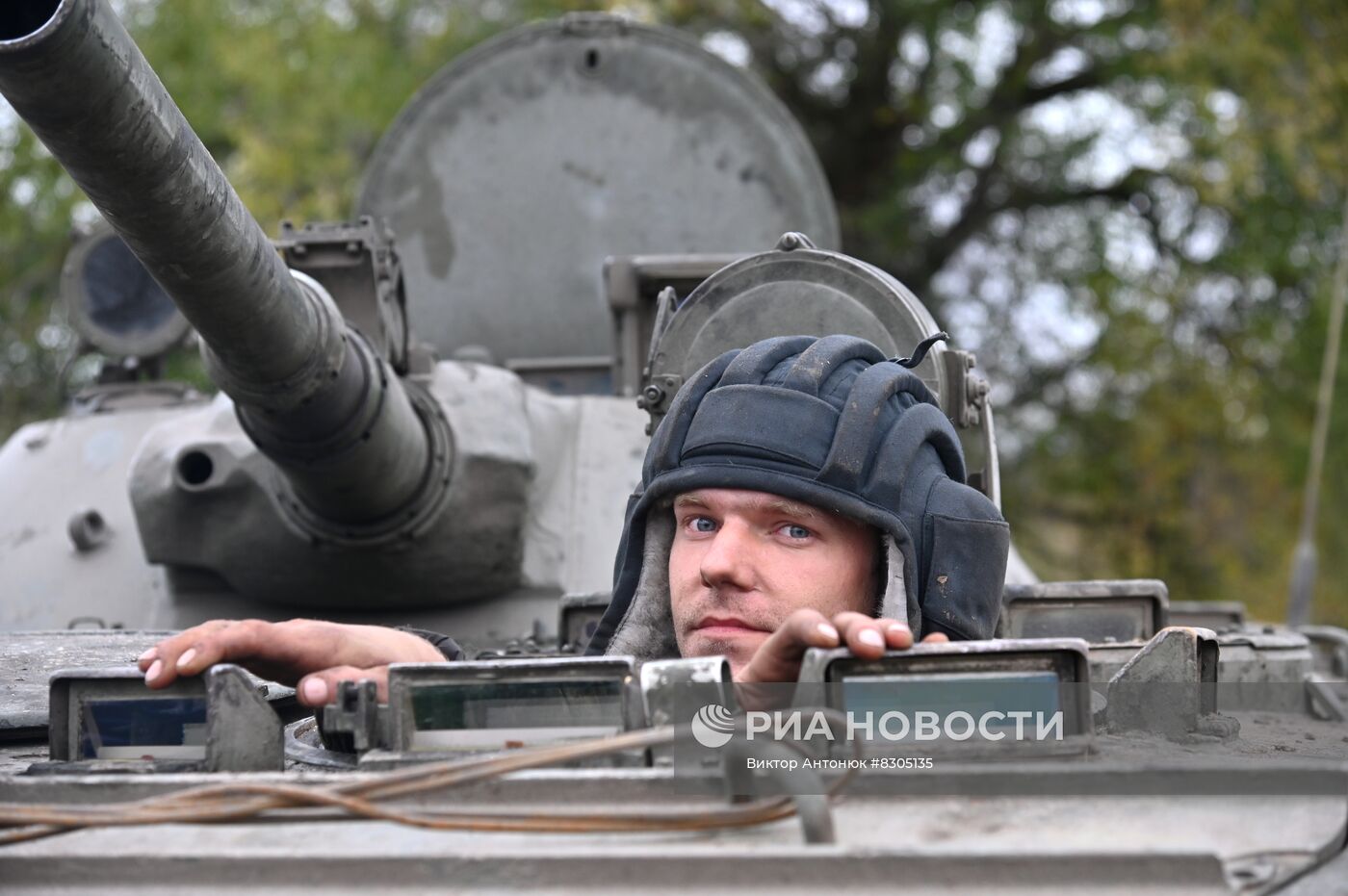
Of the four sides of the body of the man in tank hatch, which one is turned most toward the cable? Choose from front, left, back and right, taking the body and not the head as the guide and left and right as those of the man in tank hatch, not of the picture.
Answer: front

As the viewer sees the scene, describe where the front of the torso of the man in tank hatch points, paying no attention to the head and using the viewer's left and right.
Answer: facing the viewer and to the left of the viewer
